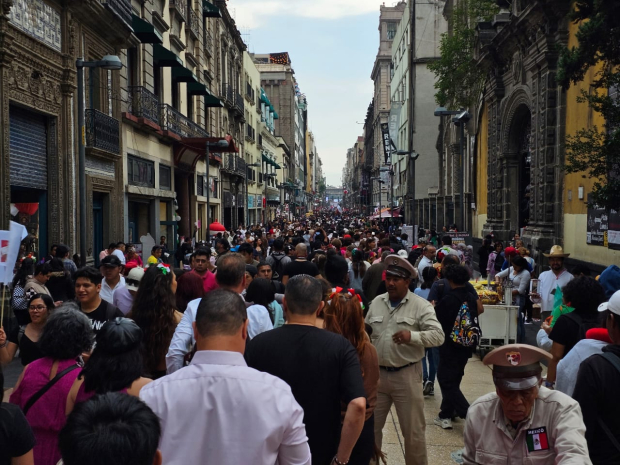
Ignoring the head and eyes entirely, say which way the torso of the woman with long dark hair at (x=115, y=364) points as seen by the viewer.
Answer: away from the camera

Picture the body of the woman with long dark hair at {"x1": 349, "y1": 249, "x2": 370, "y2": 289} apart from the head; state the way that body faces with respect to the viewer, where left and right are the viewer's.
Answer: facing away from the viewer

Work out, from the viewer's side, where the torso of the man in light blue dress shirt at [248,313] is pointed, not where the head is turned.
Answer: away from the camera

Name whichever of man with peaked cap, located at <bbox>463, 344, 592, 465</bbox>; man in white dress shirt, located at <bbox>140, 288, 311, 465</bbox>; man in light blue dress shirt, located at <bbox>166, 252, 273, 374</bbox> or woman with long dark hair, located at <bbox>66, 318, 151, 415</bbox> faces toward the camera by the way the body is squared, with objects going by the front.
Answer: the man with peaked cap

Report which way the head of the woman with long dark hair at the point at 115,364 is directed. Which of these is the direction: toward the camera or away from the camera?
away from the camera

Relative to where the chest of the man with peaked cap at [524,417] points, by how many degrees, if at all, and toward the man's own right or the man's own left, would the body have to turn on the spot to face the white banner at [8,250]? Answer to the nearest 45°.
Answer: approximately 90° to the man's own right

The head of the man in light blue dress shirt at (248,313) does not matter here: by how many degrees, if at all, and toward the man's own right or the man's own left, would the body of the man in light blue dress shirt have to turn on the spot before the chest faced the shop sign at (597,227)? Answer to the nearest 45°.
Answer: approximately 45° to the man's own right

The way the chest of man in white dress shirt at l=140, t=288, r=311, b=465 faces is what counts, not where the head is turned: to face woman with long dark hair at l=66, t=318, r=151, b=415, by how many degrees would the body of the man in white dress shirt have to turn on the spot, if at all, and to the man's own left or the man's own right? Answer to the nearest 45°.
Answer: approximately 45° to the man's own left

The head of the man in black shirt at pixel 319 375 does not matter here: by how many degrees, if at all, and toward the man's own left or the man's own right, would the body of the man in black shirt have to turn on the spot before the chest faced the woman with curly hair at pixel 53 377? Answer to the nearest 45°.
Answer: approximately 90° to the man's own left

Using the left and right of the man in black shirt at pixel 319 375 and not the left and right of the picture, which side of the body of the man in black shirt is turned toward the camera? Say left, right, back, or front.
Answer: back

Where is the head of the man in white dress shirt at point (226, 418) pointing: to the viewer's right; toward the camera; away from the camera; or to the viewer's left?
away from the camera

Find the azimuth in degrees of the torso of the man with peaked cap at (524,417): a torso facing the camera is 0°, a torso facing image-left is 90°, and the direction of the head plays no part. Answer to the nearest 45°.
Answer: approximately 0°

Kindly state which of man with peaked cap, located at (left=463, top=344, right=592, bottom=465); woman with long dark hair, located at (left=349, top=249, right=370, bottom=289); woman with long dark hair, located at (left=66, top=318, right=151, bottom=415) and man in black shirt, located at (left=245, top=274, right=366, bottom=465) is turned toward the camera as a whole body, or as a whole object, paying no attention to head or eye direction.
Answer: the man with peaked cap

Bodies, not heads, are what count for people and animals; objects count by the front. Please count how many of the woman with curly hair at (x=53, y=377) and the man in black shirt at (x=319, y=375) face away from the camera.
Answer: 2
